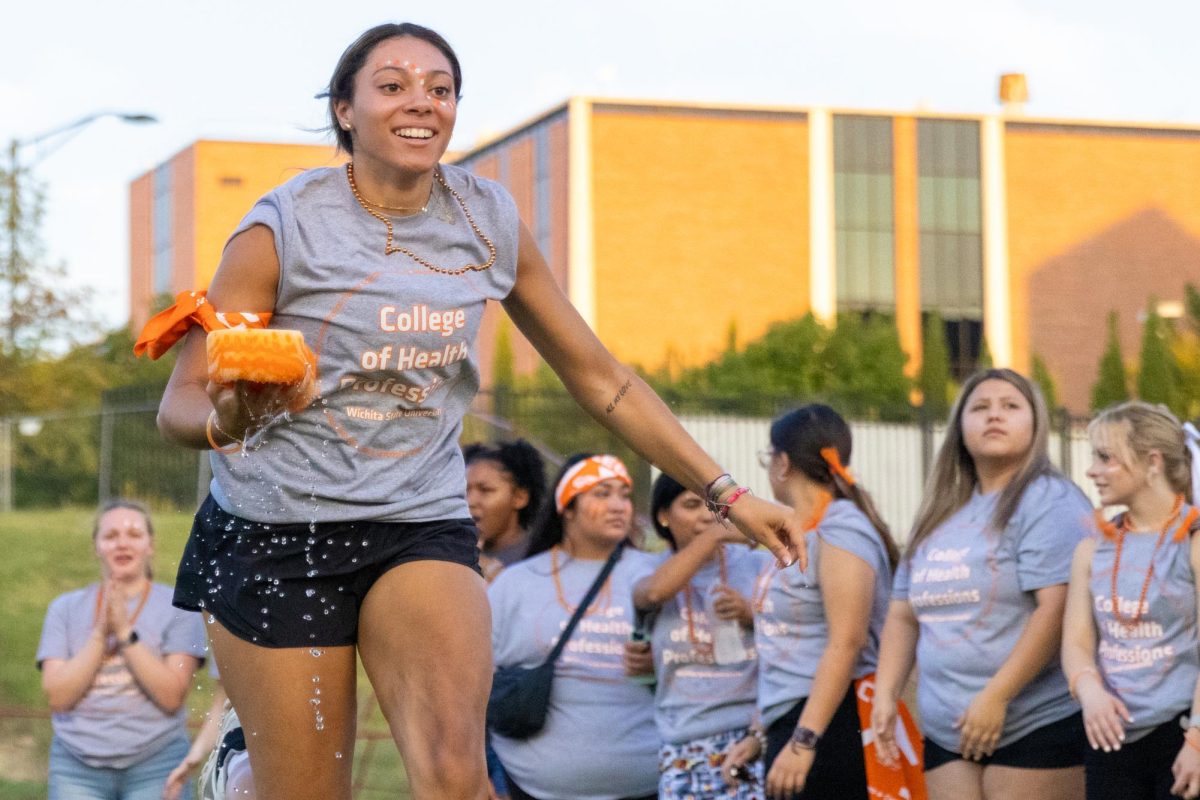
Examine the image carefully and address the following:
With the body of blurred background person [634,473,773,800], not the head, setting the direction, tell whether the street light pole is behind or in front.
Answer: behind

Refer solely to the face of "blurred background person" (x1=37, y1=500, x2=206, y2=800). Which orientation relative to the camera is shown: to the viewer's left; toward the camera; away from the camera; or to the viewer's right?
toward the camera

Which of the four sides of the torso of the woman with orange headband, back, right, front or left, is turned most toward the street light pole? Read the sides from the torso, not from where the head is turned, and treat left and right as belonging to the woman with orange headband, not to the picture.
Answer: back

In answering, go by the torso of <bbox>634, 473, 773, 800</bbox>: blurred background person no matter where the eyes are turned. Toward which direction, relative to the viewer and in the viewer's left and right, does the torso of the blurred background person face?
facing the viewer and to the right of the viewer

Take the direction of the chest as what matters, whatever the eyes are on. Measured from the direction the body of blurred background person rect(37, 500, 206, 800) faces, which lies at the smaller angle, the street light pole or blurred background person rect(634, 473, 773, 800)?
the blurred background person

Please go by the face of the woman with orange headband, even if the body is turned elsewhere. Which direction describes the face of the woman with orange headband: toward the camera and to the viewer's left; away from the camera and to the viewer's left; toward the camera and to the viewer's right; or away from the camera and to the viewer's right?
toward the camera and to the viewer's right

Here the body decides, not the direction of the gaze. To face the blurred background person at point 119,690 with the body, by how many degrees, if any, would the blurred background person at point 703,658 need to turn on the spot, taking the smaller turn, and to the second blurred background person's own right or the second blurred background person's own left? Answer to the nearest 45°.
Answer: approximately 135° to the second blurred background person's own right

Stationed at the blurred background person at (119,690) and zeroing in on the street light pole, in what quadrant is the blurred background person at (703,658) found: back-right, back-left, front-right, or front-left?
back-right

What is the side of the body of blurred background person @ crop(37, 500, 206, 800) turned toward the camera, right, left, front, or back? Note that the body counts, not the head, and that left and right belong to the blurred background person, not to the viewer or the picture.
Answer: front

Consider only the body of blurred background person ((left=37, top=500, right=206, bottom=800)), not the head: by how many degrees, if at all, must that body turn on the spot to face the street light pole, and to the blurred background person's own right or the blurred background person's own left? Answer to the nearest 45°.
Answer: approximately 180°

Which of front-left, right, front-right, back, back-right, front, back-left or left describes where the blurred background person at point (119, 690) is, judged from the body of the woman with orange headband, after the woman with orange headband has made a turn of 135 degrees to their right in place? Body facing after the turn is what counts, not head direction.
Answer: front

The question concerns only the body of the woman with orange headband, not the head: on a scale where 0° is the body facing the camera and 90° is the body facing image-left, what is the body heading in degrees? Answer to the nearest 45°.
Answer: approximately 315°
